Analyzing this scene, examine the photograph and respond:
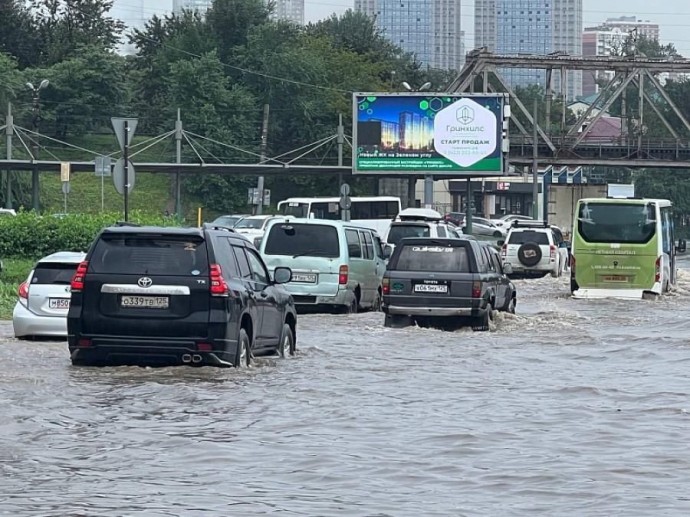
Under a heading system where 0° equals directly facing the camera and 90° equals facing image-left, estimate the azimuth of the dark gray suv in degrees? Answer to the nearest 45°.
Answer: approximately 225°

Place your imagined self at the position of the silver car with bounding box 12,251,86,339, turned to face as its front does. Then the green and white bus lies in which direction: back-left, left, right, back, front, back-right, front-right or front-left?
front-right

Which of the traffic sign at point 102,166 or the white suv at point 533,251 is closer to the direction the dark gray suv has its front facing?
the white suv

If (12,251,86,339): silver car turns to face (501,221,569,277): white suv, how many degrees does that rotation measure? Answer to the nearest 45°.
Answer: approximately 45° to its right

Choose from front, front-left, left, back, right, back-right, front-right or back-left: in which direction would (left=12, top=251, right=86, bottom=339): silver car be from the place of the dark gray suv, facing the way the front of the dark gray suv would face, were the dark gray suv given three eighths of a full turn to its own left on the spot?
front-right

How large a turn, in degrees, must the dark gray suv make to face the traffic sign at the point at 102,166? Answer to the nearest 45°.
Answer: approximately 90° to its left

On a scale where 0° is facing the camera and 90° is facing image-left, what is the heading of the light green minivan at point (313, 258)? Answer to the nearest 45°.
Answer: approximately 225°

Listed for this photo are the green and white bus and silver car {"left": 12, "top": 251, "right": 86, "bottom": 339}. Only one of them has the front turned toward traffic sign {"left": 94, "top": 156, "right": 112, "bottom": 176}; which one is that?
the silver car

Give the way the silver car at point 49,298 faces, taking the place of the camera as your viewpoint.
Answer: facing away from the viewer
